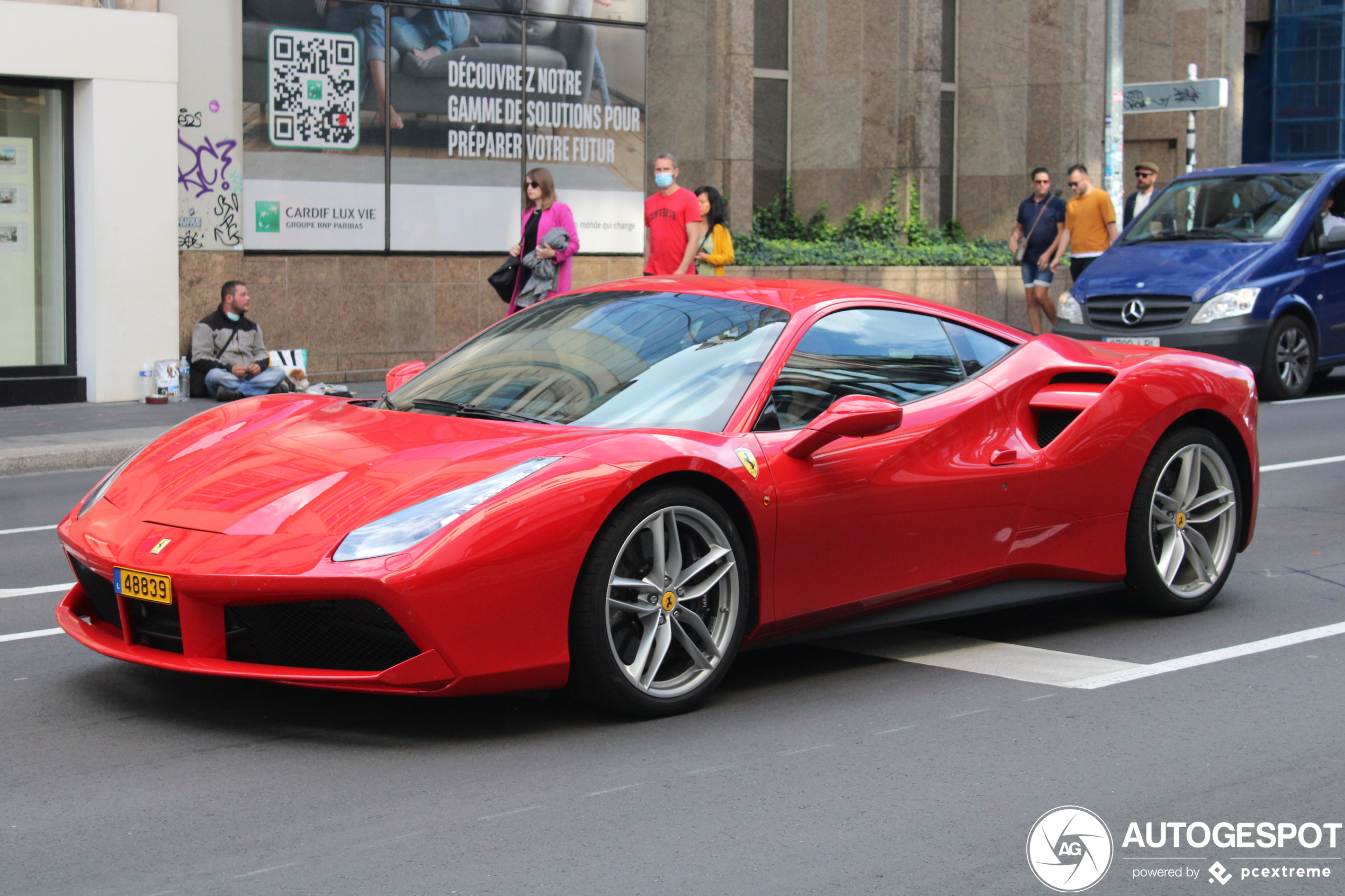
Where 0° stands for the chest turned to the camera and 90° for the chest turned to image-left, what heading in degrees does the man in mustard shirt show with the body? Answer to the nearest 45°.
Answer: approximately 45°

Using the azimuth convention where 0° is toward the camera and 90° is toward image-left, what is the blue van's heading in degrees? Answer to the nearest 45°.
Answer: approximately 45°

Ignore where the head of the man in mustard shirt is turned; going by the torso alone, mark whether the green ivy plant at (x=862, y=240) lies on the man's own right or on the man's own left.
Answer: on the man's own right

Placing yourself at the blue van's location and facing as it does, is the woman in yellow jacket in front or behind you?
in front

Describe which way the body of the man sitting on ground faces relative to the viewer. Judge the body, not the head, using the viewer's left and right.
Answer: facing the viewer and to the right of the viewer

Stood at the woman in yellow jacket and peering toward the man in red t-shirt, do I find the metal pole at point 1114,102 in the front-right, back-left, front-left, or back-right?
back-left

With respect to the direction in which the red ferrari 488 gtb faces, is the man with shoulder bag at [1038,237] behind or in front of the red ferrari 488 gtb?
behind

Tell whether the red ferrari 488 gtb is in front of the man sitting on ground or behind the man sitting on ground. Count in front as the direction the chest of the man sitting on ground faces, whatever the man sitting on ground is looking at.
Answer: in front

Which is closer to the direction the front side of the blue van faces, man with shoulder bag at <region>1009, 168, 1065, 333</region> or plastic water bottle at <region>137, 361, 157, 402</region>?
the plastic water bottle
